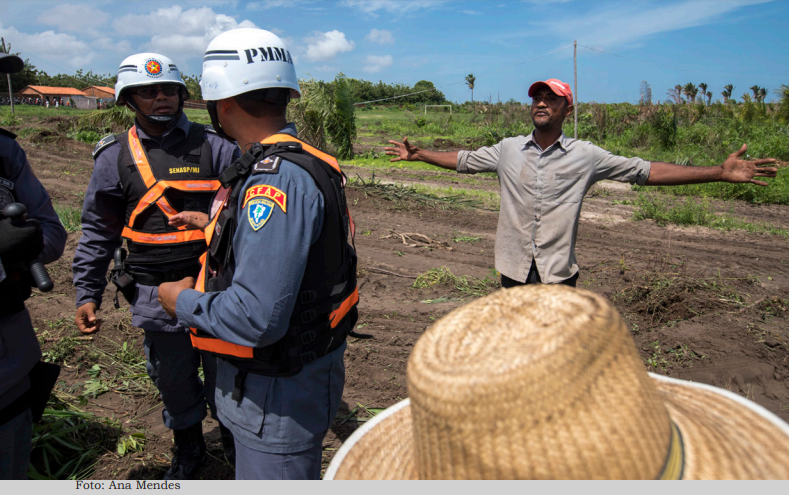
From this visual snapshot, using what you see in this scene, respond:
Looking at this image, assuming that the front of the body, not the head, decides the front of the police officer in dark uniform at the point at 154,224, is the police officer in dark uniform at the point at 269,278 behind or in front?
in front

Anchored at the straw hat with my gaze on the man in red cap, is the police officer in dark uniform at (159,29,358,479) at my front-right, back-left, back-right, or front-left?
front-left

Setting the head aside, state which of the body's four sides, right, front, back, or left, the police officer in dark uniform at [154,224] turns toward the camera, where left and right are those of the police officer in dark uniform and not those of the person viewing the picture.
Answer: front

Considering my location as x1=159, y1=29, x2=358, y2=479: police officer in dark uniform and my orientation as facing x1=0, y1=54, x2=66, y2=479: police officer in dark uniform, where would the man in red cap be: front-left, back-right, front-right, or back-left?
back-right

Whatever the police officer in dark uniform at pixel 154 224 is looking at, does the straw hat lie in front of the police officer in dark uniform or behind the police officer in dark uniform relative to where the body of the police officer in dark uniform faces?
in front

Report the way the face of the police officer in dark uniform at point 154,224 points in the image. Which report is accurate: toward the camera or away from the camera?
toward the camera
